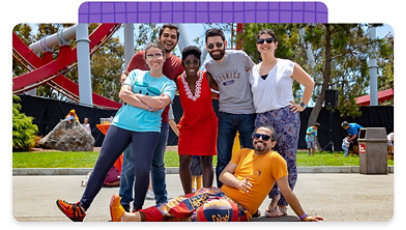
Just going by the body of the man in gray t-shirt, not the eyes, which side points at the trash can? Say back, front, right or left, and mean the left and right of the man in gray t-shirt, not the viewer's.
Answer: left

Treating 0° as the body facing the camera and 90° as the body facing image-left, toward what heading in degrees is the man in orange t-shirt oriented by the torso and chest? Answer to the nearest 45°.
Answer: approximately 45°

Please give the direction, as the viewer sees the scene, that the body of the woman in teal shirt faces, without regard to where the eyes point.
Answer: toward the camera

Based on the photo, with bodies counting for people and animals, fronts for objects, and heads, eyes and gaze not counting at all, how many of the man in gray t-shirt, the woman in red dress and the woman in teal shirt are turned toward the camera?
3

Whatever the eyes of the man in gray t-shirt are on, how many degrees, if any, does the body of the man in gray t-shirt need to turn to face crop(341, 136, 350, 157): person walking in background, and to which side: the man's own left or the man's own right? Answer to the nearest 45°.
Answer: approximately 135° to the man's own left

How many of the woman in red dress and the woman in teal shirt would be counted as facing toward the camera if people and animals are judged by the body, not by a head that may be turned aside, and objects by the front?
2

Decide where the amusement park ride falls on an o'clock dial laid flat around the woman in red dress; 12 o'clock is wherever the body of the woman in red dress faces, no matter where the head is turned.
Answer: The amusement park ride is roughly at 4 o'clock from the woman in red dress.

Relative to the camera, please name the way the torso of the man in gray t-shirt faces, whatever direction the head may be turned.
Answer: toward the camera

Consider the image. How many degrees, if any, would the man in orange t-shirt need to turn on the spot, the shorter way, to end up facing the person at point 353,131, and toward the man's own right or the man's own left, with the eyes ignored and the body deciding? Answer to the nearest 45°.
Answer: approximately 180°

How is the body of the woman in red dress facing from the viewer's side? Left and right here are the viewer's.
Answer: facing the viewer
